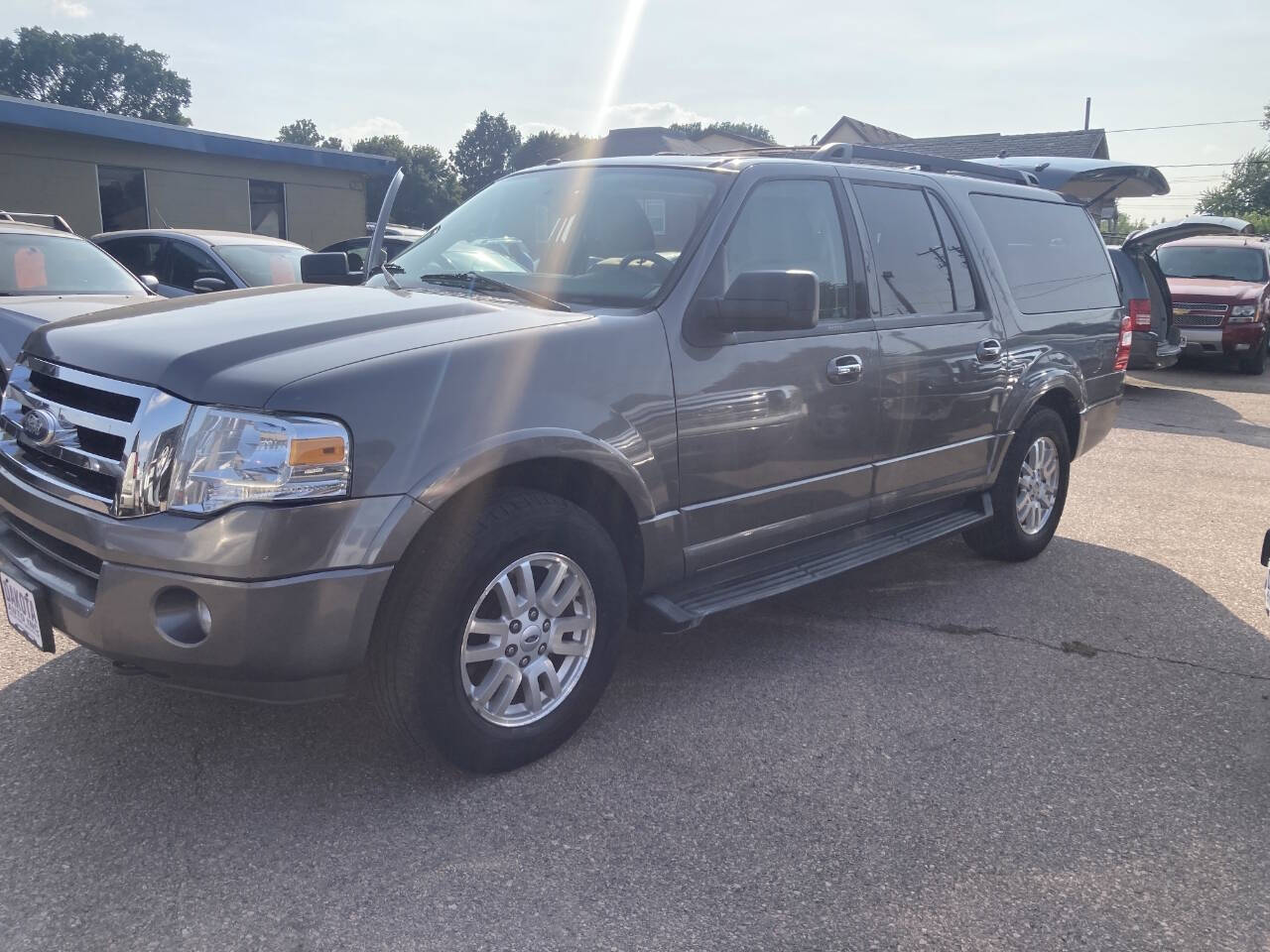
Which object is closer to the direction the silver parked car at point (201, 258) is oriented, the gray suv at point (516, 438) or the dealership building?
the gray suv

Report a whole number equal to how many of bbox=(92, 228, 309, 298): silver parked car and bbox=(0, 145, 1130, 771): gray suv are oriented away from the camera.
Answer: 0

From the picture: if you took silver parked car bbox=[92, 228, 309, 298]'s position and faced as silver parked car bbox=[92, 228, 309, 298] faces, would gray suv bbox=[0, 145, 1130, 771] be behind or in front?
in front

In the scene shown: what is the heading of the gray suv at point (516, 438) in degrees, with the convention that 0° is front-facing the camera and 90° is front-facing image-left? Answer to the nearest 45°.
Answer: approximately 45°

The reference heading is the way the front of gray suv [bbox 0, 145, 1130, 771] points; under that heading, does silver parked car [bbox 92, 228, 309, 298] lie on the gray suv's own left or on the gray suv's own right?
on the gray suv's own right

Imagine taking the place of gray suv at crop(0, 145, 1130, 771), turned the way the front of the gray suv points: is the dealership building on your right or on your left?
on your right
